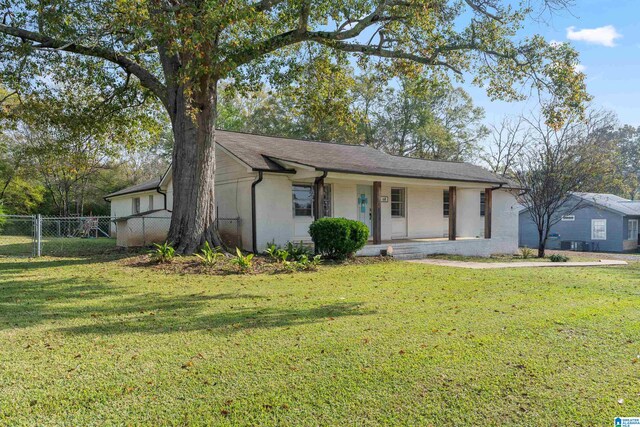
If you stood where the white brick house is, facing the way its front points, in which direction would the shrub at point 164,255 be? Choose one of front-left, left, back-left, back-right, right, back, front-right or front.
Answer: right

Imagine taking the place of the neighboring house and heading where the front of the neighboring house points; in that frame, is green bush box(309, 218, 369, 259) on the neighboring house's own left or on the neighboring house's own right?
on the neighboring house's own right

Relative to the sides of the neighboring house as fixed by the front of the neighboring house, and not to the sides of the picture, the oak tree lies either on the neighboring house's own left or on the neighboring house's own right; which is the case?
on the neighboring house's own right

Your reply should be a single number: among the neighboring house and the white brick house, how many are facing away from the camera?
0

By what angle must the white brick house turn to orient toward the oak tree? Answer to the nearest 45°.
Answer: approximately 90° to its right

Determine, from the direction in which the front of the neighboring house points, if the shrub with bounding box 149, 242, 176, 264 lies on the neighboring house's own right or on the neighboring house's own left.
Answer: on the neighboring house's own right

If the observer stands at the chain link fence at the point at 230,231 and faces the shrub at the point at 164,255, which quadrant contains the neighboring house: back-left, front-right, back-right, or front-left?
back-left

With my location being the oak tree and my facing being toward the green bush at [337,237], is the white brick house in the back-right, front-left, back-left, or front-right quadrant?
front-left

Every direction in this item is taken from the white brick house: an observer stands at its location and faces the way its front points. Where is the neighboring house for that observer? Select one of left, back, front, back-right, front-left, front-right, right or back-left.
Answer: left

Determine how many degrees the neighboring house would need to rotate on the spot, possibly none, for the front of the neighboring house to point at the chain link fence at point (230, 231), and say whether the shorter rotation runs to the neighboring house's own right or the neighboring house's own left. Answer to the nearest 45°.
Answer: approximately 90° to the neighboring house's own right
